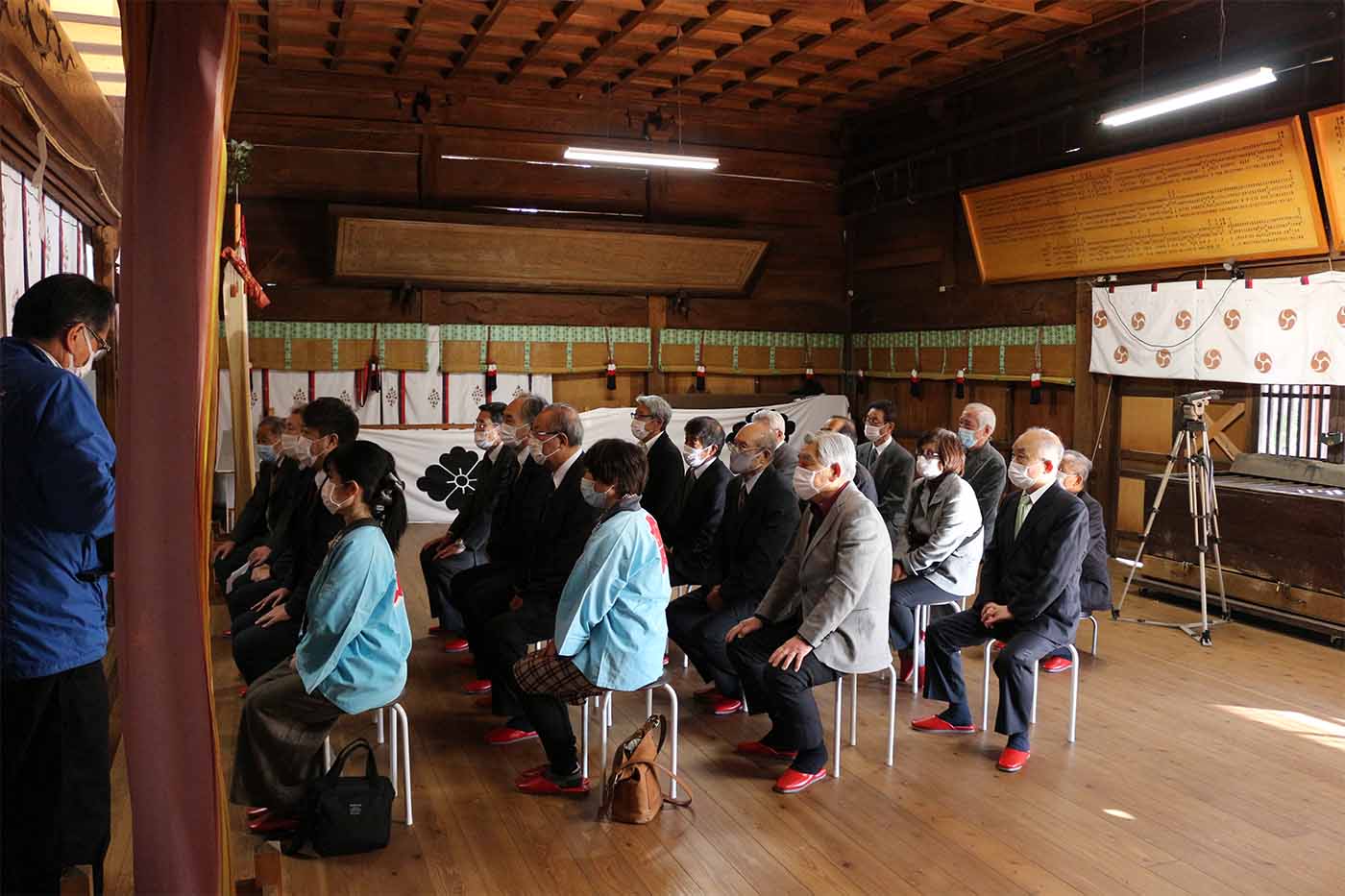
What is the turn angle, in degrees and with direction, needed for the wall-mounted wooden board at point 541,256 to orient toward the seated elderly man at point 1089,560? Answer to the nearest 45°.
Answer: approximately 45° to its left

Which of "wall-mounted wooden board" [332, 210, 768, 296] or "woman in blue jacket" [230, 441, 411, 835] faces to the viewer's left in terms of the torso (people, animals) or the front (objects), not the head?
the woman in blue jacket

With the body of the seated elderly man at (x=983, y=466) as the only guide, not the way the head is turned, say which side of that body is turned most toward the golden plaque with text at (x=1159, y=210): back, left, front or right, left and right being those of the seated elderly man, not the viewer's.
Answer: back

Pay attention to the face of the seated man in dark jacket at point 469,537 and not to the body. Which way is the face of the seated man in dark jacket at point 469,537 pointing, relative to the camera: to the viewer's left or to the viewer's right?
to the viewer's left

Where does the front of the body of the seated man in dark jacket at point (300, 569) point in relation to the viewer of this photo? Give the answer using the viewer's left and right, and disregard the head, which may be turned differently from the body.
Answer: facing to the left of the viewer

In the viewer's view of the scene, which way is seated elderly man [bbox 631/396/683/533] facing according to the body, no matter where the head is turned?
to the viewer's left

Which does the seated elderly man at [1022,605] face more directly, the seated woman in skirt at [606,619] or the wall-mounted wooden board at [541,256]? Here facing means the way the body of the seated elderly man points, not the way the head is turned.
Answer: the seated woman in skirt

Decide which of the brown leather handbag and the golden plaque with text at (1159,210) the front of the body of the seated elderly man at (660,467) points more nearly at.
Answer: the brown leather handbag

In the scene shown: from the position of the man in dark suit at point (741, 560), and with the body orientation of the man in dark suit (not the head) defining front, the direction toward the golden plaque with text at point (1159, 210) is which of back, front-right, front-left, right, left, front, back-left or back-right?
back

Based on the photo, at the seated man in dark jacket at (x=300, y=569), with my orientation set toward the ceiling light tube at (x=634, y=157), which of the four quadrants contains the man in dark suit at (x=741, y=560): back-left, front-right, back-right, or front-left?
front-right

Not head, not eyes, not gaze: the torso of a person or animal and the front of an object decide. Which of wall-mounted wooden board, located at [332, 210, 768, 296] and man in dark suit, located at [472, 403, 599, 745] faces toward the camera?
the wall-mounted wooden board

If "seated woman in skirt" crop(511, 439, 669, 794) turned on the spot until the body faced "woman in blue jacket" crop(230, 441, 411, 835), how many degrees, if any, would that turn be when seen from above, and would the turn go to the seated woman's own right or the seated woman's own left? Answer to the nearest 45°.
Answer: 0° — they already face them

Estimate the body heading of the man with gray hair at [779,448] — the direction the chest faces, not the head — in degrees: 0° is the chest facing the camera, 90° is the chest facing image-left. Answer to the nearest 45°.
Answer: approximately 90°

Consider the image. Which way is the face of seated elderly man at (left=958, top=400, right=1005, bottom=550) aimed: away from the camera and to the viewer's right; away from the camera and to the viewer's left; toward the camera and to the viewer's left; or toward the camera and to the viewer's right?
toward the camera and to the viewer's left

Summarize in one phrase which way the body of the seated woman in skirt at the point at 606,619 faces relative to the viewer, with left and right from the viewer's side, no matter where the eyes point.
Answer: facing to the left of the viewer

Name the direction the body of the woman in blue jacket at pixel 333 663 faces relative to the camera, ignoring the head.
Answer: to the viewer's left

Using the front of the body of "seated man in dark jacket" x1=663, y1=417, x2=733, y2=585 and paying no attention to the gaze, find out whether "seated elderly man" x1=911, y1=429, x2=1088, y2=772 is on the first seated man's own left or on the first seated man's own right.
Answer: on the first seated man's own left

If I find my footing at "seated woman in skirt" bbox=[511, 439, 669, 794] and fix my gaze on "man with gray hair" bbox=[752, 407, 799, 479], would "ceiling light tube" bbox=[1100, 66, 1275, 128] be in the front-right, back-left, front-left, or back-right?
front-right
